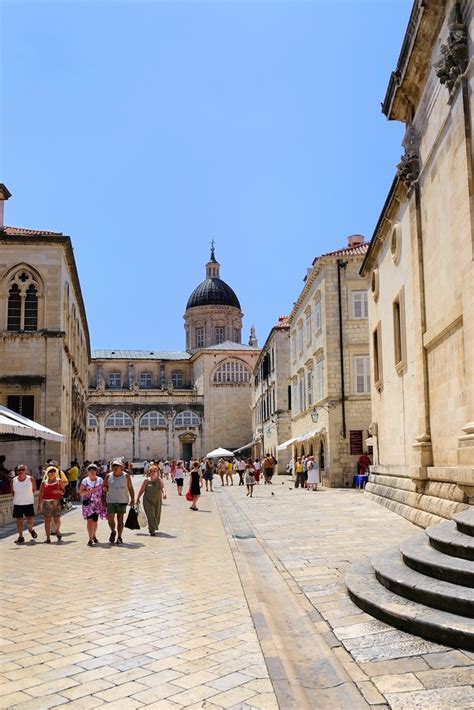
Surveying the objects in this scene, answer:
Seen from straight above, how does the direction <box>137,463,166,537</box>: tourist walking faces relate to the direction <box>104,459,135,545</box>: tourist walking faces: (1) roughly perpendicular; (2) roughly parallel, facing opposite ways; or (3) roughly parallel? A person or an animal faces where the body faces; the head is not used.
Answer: roughly parallel

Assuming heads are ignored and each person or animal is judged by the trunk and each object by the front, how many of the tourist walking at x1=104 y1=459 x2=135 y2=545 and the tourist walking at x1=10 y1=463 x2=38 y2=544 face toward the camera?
2

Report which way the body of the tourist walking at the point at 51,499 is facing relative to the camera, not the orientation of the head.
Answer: toward the camera

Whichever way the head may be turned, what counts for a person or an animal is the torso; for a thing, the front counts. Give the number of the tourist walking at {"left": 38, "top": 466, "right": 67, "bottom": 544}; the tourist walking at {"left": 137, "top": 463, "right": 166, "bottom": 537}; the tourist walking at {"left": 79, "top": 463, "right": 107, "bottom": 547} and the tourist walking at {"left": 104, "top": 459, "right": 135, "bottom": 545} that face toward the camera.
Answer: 4

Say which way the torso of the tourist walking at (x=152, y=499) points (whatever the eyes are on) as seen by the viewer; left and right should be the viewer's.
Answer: facing the viewer

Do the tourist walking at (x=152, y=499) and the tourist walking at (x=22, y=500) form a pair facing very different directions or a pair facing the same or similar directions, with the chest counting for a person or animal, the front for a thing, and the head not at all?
same or similar directions

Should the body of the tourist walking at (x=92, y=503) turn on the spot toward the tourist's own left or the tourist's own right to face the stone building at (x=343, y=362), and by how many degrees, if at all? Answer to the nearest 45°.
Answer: approximately 135° to the tourist's own left

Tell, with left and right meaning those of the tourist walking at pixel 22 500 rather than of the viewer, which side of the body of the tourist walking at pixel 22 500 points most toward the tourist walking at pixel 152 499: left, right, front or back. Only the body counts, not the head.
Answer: left

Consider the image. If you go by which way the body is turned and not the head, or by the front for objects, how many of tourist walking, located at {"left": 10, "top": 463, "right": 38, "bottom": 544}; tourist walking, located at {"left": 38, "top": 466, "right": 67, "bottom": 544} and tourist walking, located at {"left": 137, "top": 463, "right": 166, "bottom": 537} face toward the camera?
3

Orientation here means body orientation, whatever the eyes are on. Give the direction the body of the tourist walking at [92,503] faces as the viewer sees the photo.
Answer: toward the camera

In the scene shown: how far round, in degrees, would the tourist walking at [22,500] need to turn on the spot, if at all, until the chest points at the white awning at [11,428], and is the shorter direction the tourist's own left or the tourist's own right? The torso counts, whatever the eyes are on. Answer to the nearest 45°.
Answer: approximately 180°

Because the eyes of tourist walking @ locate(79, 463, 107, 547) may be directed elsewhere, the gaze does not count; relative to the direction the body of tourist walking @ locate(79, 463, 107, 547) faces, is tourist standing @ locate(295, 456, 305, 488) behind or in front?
behind

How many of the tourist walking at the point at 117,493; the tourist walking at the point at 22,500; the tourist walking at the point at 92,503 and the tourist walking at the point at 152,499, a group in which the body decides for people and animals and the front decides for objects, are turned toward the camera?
4
